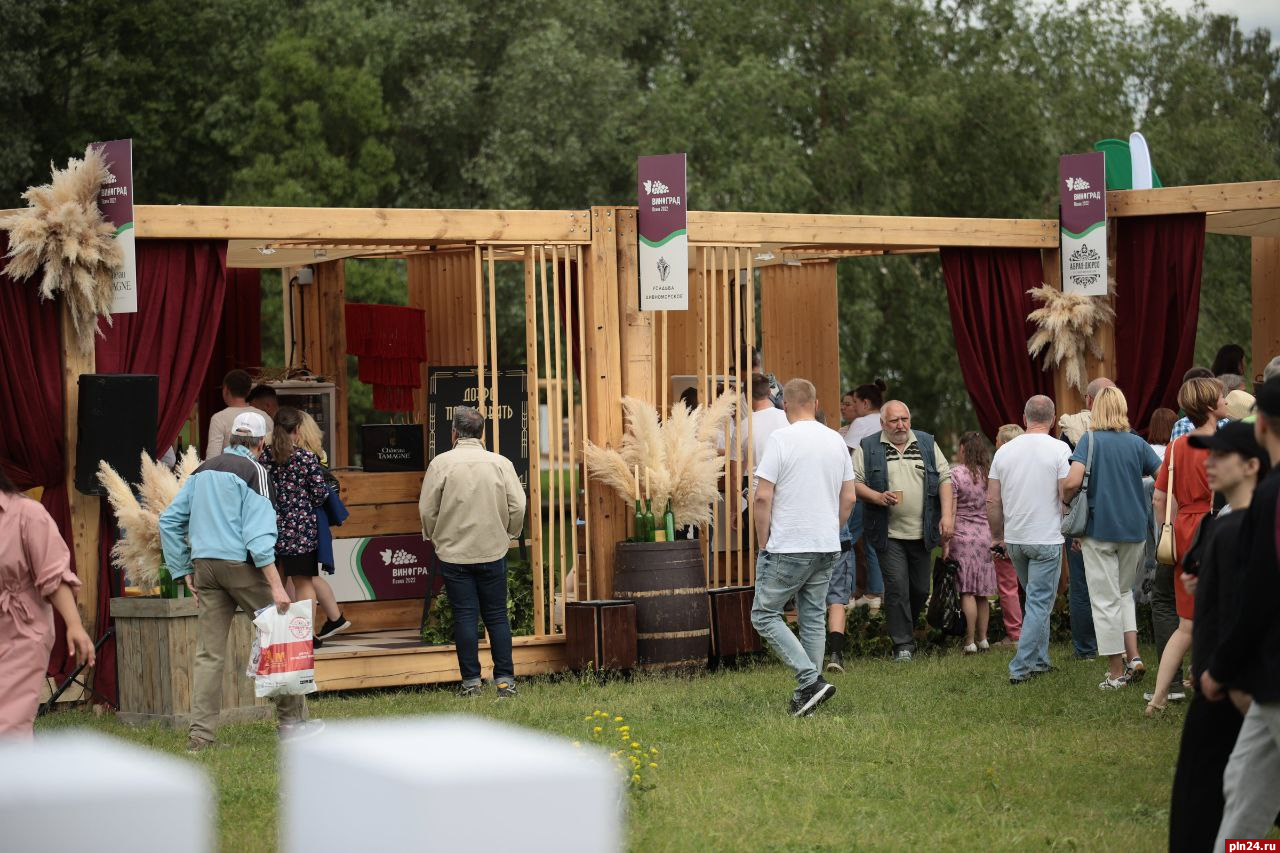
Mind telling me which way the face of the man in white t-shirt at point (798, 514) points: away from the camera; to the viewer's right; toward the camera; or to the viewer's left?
away from the camera

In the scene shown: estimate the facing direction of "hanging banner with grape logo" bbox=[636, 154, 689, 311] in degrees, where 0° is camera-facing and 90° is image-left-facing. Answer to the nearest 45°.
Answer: approximately 0°

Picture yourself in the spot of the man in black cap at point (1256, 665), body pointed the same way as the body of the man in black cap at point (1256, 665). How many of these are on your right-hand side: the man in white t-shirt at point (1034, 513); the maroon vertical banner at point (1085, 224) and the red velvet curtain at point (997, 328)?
3

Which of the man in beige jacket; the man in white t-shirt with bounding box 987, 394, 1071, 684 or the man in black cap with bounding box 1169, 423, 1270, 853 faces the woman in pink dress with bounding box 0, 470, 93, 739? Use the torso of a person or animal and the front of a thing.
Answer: the man in black cap

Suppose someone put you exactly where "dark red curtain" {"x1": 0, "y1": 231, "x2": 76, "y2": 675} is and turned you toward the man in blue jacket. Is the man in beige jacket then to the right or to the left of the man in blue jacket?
left

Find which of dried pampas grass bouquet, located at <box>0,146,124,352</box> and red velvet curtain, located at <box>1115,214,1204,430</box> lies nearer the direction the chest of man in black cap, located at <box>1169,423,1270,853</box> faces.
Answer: the dried pampas grass bouquet

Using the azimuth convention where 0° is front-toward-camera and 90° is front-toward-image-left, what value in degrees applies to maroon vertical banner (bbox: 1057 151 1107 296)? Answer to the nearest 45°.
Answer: approximately 0°

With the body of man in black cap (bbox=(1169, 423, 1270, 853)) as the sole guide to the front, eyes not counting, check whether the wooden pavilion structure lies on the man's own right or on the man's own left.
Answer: on the man's own right

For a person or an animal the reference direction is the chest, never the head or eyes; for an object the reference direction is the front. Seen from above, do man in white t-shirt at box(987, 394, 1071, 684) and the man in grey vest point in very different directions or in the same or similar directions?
very different directions

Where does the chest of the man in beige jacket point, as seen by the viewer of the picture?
away from the camera

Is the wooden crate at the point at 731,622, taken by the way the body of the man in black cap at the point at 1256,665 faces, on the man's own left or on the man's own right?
on the man's own right

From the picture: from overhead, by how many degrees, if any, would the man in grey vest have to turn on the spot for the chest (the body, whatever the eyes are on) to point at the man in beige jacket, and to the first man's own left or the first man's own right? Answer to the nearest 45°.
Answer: approximately 45° to the first man's own right

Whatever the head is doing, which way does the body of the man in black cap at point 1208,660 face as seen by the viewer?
to the viewer's left

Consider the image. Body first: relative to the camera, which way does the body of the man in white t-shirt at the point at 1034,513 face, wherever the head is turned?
away from the camera

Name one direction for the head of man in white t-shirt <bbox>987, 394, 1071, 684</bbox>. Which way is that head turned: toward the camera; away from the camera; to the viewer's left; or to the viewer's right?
away from the camera

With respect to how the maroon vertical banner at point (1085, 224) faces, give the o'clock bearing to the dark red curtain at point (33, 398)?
The dark red curtain is roughly at 2 o'clock from the maroon vertical banner.
